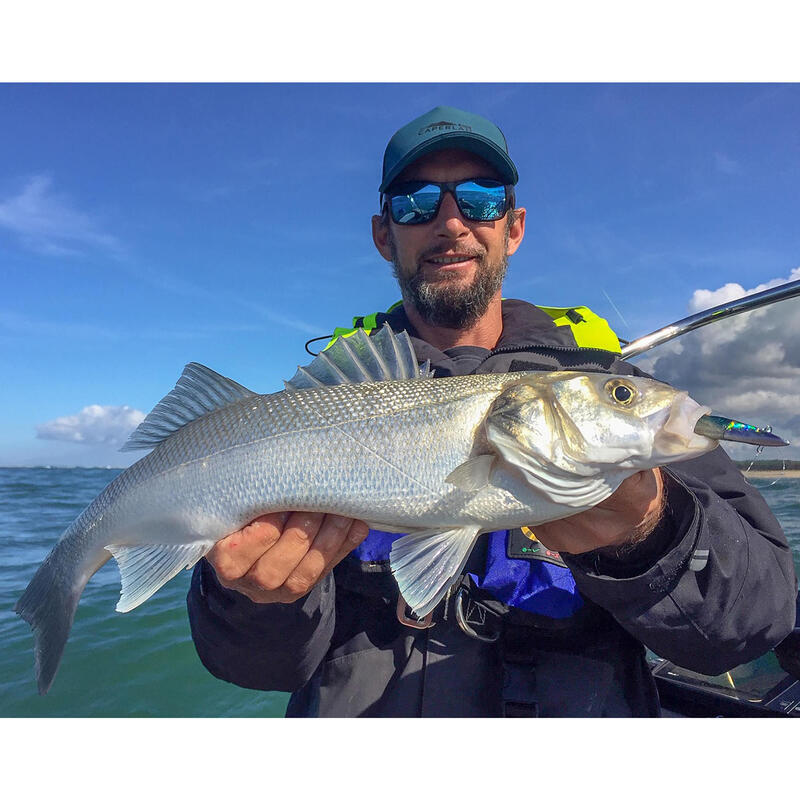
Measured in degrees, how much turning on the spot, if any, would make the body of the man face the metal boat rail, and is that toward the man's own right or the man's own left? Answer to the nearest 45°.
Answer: approximately 135° to the man's own left

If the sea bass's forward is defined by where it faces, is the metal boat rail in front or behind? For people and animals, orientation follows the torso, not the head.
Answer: in front

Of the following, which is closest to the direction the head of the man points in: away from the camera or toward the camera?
toward the camera

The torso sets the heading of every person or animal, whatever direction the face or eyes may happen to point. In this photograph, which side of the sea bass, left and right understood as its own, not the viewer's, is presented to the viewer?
right

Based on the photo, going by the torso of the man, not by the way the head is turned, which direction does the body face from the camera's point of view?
toward the camera
